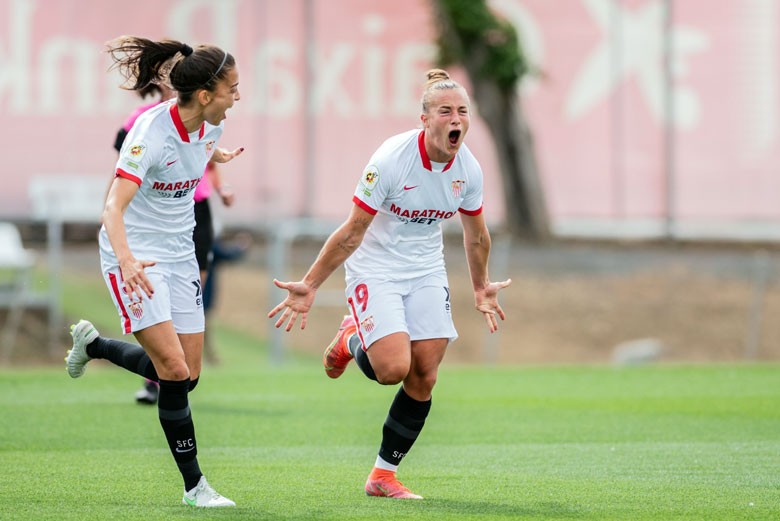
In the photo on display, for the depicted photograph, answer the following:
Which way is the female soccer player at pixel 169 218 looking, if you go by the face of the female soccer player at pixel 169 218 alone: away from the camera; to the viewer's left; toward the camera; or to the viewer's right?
to the viewer's right

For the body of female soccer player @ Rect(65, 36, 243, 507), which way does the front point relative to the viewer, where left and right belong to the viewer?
facing the viewer and to the right of the viewer

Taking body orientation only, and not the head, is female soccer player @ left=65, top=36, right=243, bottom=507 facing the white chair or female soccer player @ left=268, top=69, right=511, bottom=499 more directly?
the female soccer player

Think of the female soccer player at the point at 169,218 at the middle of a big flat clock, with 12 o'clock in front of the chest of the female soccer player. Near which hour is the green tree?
The green tree is roughly at 8 o'clock from the female soccer player.

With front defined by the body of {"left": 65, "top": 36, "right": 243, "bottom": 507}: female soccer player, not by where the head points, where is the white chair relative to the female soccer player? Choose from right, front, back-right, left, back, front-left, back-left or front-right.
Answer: back-left

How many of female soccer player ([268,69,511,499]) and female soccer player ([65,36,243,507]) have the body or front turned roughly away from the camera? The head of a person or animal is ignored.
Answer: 0

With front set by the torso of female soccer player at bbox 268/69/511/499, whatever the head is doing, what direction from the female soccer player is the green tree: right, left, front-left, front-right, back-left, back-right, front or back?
back-left

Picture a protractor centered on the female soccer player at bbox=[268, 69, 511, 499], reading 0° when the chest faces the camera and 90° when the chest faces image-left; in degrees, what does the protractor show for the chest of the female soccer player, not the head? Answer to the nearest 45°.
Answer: approximately 315°

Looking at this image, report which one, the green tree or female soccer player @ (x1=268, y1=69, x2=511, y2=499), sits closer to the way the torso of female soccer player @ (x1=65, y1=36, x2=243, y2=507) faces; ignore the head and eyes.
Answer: the female soccer player
